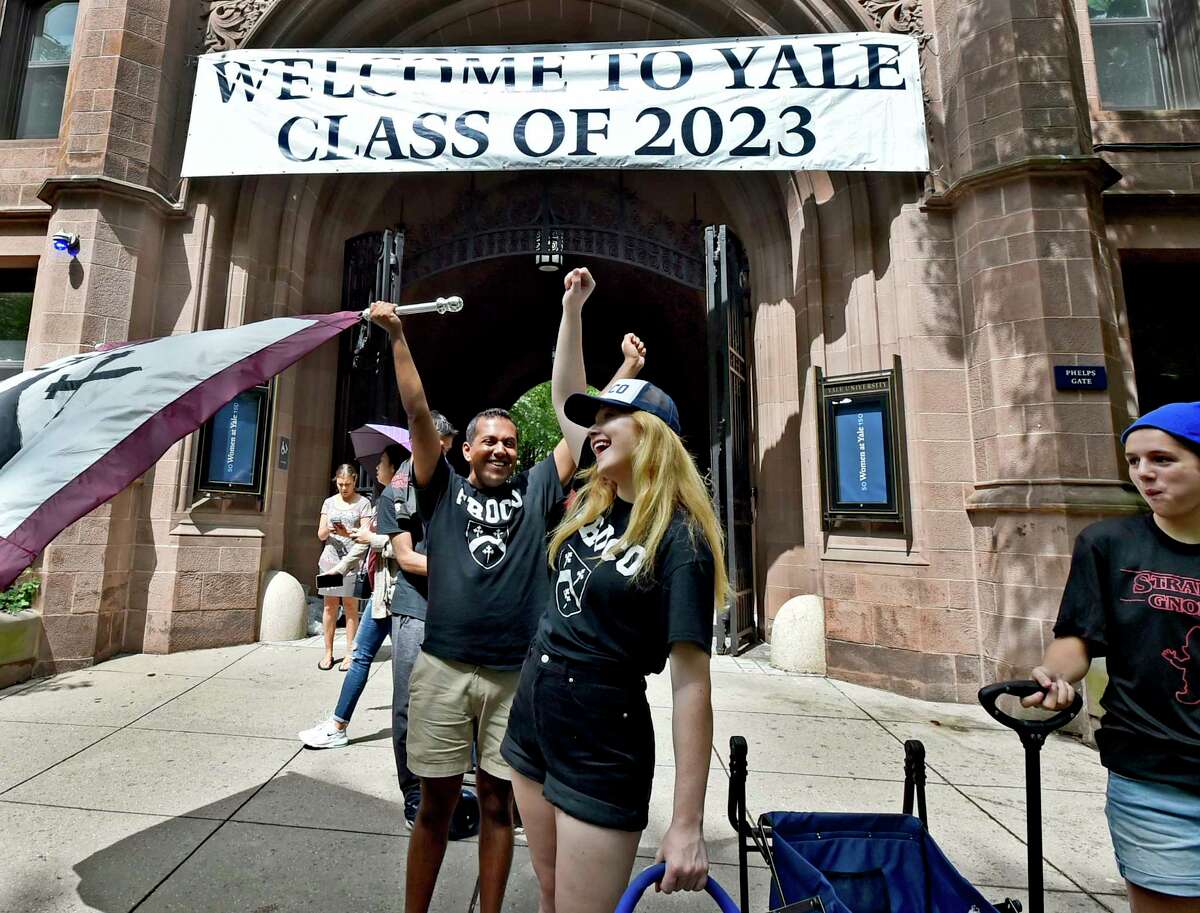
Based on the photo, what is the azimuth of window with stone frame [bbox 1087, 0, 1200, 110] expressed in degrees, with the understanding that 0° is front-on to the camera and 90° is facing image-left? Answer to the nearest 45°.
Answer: approximately 0°

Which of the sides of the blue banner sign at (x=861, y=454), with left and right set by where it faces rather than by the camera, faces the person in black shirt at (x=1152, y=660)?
front

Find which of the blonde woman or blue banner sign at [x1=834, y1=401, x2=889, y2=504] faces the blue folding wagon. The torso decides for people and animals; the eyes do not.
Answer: the blue banner sign

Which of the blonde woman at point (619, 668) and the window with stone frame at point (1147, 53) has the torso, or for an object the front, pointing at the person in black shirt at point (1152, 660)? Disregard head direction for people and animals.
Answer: the window with stone frame

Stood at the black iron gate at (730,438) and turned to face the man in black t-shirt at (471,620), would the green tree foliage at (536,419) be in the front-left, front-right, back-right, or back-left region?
back-right

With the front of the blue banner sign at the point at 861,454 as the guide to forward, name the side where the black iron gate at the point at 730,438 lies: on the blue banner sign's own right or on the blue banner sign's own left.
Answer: on the blue banner sign's own right

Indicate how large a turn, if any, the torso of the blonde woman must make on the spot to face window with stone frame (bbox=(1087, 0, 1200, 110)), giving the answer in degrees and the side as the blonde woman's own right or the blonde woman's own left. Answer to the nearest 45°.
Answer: approximately 180°

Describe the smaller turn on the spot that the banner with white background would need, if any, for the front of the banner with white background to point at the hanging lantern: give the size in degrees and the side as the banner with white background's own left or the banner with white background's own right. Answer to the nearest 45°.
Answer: approximately 180°
